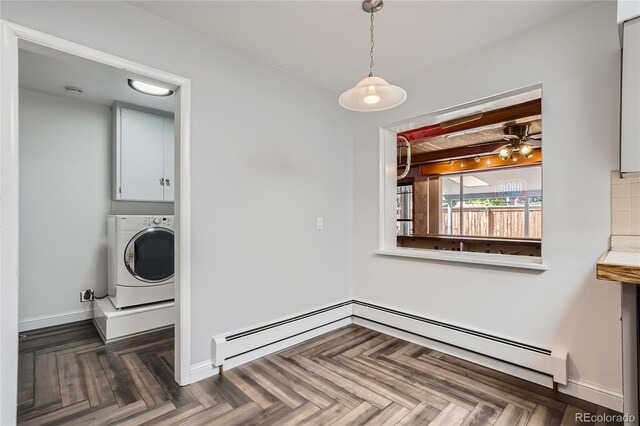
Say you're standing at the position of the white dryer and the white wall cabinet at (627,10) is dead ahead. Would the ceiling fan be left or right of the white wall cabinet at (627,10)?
left

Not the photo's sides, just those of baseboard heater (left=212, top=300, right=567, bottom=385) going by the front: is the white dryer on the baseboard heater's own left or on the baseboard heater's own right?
on the baseboard heater's own right

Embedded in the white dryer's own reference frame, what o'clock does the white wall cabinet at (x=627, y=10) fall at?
The white wall cabinet is roughly at 11 o'clock from the white dryer.

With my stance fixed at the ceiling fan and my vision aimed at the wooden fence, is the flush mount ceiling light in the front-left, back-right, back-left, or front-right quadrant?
back-left

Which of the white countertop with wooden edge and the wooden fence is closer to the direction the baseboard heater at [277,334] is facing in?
the white countertop with wooden edge

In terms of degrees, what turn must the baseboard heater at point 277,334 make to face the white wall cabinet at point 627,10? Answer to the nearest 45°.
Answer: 0° — it already faces it

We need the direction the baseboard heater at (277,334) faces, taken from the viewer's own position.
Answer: facing the viewer and to the right of the viewer

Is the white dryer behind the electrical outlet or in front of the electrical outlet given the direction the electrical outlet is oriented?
in front

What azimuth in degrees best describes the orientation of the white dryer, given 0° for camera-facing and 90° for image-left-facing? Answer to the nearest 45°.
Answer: approximately 0°

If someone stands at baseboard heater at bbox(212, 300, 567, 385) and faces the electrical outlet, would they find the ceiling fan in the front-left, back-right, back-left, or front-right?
back-right
